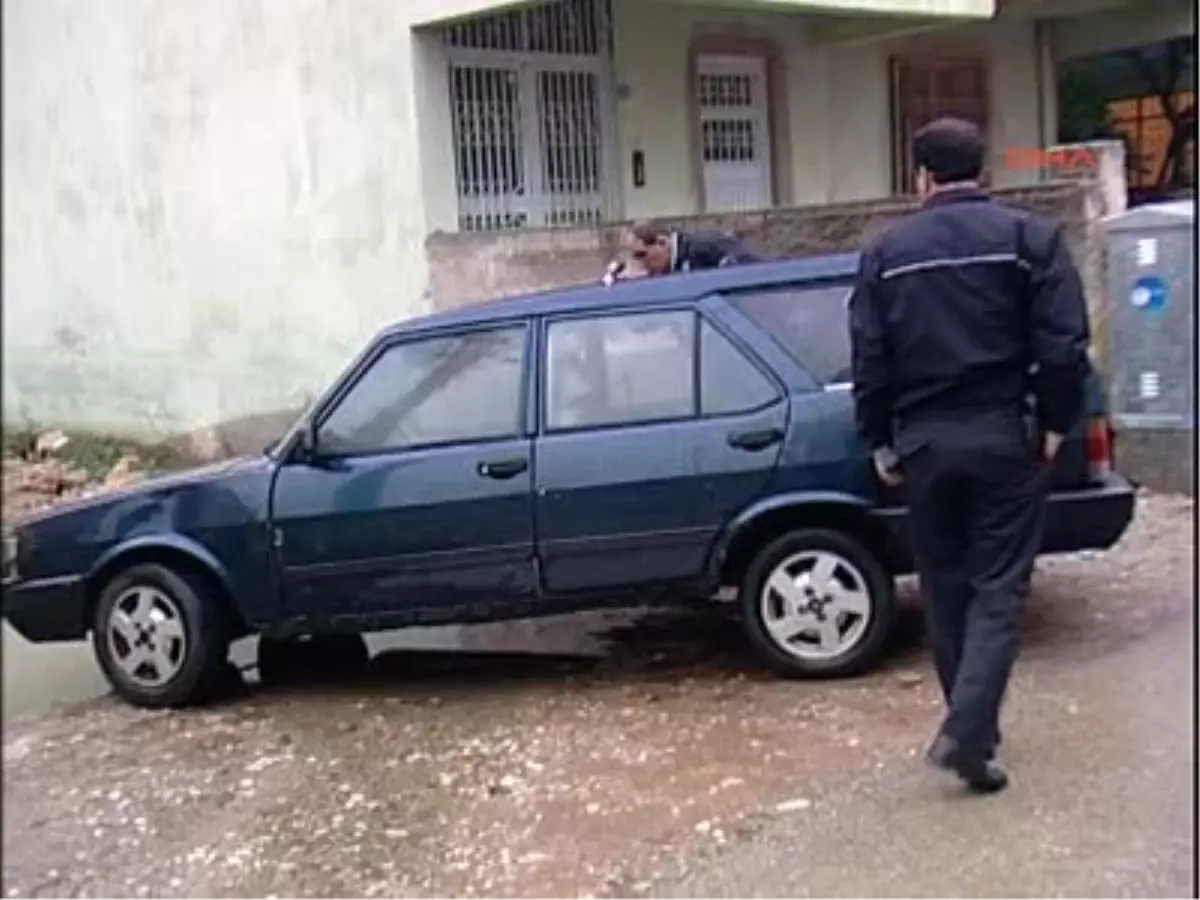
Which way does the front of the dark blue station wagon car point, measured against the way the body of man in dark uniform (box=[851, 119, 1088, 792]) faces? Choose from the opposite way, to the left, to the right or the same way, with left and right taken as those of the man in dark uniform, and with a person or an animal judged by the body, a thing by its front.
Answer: to the left

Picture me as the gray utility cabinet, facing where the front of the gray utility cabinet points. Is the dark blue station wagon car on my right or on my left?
on my right

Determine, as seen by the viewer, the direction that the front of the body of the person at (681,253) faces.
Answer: to the viewer's left

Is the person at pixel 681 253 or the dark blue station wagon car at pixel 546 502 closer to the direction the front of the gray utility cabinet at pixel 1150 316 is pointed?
the dark blue station wagon car

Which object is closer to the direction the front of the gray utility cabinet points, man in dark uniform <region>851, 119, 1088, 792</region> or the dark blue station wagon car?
the man in dark uniform

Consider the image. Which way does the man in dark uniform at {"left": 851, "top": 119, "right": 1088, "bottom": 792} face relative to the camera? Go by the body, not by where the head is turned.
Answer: away from the camera

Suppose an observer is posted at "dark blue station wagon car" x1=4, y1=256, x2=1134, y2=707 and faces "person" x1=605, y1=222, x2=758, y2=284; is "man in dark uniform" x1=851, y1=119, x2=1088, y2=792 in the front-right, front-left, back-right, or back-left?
back-right

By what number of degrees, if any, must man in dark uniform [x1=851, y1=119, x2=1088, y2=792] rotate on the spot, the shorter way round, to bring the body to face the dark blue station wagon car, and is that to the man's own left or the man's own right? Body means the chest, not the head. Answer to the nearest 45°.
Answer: approximately 45° to the man's own left

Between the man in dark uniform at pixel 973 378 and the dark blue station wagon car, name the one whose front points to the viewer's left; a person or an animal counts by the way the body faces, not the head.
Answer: the dark blue station wagon car

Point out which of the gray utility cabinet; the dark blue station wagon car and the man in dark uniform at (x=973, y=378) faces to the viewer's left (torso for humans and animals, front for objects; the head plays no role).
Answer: the dark blue station wagon car

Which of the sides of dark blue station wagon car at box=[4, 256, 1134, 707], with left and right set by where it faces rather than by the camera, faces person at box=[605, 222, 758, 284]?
right

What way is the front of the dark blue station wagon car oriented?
to the viewer's left

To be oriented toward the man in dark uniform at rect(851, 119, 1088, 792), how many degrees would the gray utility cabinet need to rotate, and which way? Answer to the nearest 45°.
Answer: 0° — it already faces them
